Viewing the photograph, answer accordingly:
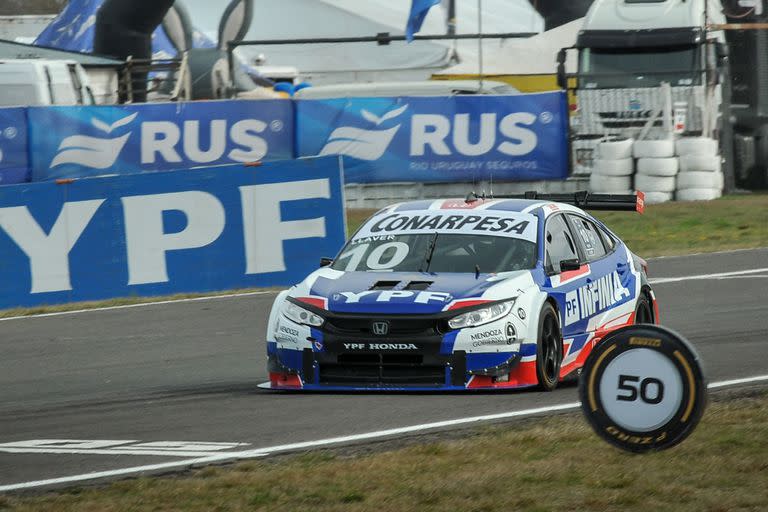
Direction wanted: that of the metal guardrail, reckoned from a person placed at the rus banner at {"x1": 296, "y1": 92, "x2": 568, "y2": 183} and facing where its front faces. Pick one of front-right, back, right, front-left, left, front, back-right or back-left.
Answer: back-right

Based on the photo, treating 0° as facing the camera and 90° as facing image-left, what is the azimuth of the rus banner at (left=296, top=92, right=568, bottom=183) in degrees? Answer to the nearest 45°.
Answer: approximately 0°

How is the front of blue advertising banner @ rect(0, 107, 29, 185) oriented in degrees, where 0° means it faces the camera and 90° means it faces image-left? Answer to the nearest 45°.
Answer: approximately 0°

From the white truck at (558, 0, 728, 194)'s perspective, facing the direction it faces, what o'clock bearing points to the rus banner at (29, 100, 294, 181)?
The rus banner is roughly at 2 o'clock from the white truck.

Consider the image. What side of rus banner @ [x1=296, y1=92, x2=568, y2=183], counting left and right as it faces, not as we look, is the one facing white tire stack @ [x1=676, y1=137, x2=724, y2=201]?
left

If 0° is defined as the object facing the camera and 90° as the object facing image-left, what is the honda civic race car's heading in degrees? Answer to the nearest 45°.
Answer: approximately 45°
